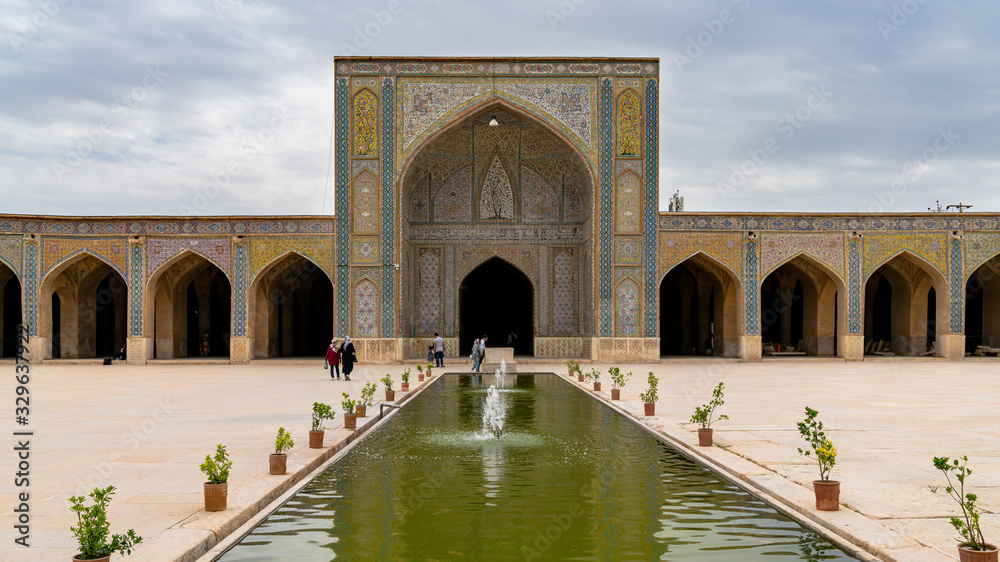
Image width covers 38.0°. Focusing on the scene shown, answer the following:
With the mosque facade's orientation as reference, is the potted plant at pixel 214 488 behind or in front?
in front

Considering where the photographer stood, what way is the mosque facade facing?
facing the viewer

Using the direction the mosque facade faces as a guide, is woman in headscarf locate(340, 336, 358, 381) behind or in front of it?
in front

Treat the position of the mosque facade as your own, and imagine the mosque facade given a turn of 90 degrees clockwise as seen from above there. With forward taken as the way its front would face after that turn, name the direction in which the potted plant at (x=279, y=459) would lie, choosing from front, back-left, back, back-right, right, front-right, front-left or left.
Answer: left

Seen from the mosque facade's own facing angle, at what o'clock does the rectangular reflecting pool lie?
The rectangular reflecting pool is roughly at 12 o'clock from the mosque facade.
